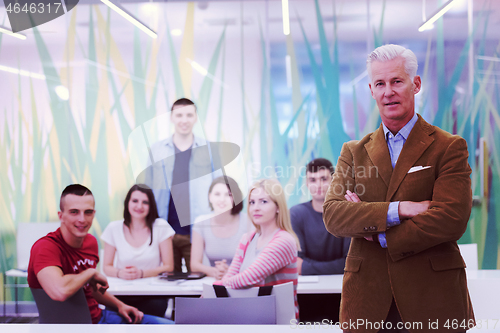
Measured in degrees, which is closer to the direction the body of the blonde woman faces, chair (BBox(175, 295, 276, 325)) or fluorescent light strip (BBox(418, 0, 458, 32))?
the chair

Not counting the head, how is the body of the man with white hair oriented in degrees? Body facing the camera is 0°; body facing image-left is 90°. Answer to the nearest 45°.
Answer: approximately 0°

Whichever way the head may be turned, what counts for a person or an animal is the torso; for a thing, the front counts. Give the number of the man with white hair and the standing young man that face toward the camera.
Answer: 2
